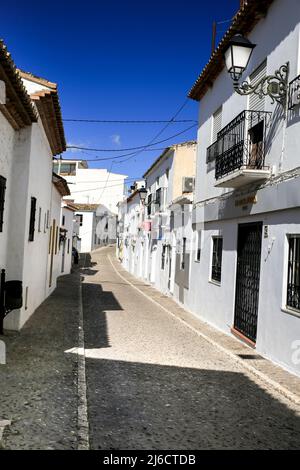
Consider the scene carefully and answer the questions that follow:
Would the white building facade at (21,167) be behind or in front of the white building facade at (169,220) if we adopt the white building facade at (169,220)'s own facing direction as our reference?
in front

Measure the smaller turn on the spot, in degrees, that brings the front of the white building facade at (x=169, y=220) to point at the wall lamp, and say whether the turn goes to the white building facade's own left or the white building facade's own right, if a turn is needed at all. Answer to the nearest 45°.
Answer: approximately 45° to the white building facade's own left

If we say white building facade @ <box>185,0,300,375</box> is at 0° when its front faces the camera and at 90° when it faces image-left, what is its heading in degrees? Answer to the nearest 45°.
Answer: approximately 45°

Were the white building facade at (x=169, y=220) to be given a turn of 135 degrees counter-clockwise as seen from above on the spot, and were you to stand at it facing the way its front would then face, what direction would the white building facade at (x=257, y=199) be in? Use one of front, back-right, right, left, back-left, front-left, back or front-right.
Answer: right

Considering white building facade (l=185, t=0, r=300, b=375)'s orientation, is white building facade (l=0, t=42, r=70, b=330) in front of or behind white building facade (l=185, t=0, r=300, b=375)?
in front

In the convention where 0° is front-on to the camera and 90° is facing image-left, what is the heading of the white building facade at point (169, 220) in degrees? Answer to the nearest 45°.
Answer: approximately 45°
